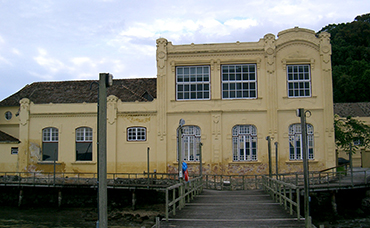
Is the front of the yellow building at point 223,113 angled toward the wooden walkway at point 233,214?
yes

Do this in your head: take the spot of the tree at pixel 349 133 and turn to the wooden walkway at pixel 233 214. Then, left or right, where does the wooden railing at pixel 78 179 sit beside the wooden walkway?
right

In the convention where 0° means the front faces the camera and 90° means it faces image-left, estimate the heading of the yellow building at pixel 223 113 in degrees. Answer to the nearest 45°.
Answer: approximately 0°
